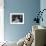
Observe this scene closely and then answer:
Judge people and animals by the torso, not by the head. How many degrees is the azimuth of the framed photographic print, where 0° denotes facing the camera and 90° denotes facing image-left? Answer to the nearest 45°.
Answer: approximately 0°
